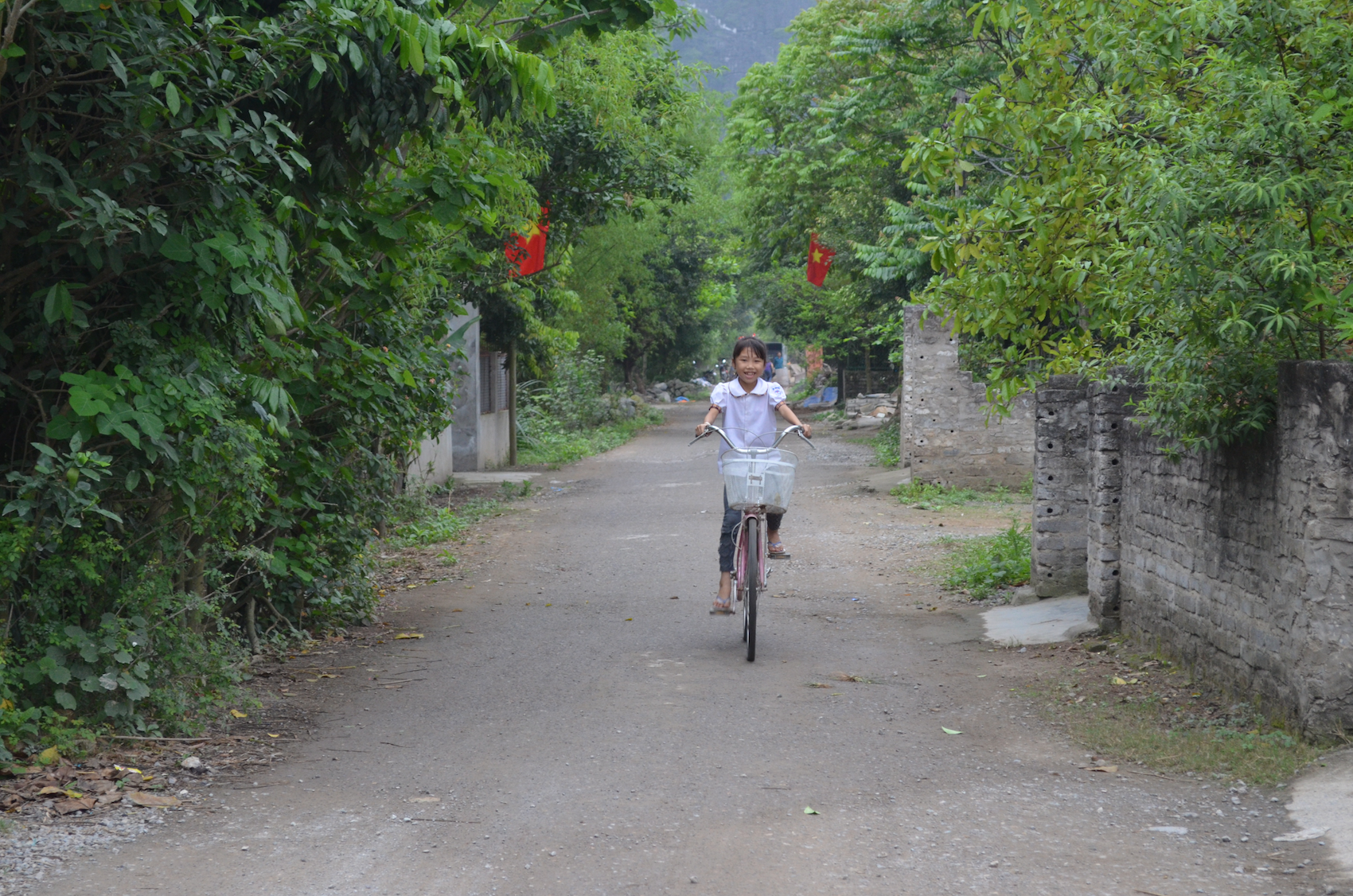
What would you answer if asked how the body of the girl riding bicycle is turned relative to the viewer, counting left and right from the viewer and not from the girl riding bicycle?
facing the viewer

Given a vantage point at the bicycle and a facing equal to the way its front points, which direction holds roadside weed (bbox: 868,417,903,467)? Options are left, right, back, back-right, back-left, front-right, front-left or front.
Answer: back

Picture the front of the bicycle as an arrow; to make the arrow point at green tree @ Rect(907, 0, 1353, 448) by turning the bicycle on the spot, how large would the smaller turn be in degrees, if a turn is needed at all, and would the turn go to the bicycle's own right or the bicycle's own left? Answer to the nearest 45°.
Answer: approximately 135° to the bicycle's own left

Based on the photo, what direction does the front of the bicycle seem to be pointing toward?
toward the camera

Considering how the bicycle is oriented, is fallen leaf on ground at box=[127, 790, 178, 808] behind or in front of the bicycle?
in front

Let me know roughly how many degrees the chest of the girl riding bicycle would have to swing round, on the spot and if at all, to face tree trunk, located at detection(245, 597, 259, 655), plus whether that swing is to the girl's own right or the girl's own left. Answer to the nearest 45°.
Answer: approximately 90° to the girl's own right

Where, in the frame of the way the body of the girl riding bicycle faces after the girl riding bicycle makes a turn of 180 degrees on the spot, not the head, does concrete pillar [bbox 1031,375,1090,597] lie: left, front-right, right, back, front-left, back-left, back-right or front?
front-right

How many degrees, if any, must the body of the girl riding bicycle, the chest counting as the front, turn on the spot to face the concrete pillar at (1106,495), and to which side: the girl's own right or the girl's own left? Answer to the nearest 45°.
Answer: approximately 90° to the girl's own left

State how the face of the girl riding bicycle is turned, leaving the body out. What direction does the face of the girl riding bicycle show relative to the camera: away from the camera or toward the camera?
toward the camera

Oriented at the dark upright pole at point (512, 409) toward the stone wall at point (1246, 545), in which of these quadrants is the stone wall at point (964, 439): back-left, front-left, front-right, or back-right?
front-left

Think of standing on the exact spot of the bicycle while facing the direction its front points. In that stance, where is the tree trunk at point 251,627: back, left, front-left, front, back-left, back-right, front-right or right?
right

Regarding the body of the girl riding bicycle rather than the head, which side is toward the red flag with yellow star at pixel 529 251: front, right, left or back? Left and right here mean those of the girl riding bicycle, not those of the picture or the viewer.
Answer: back

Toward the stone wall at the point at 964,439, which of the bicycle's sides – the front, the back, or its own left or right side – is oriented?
back

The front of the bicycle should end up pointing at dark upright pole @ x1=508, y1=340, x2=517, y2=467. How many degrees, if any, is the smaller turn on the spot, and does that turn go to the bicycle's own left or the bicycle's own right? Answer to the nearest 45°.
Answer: approximately 180°

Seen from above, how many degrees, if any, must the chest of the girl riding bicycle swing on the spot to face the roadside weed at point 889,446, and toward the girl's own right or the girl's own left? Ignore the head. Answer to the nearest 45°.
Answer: approximately 180°

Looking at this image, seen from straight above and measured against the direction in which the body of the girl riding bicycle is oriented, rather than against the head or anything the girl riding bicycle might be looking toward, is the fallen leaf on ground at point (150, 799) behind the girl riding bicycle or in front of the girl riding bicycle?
in front
